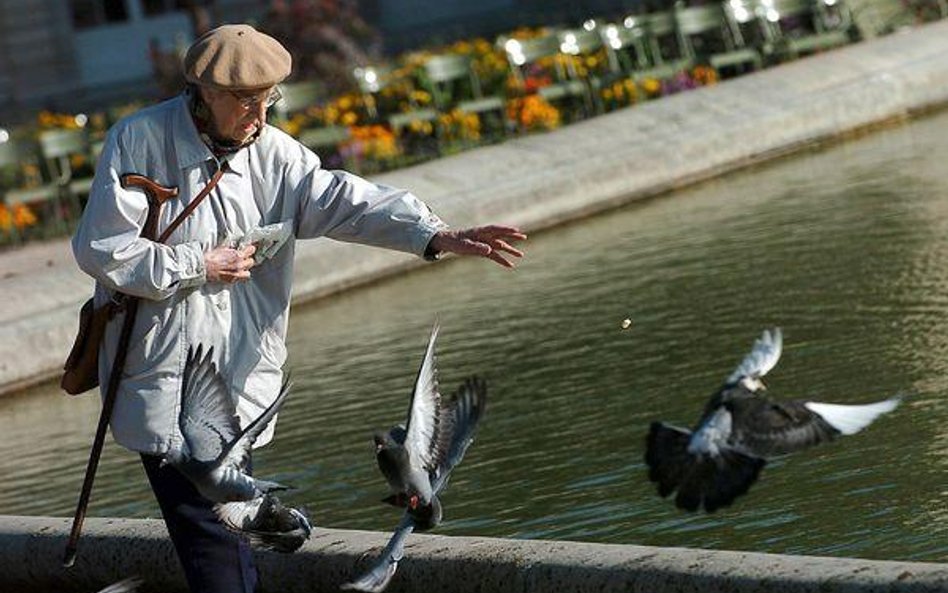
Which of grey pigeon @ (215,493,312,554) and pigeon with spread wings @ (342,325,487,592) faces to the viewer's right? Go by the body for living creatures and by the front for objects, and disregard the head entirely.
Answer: the grey pigeon

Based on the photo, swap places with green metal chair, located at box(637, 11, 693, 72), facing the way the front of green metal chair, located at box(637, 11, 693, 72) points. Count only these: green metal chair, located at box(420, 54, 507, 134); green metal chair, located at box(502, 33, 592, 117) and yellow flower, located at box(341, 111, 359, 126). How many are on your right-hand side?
3

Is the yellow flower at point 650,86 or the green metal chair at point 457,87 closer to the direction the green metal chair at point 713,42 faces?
the yellow flower

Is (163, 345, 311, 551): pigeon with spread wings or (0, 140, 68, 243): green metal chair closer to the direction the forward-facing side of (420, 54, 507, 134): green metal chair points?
the pigeon with spread wings

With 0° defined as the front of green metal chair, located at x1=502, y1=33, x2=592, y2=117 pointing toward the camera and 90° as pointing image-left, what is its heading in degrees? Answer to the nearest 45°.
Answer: approximately 315°

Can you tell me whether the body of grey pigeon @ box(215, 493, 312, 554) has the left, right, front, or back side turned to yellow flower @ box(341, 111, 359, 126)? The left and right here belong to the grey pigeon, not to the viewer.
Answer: left

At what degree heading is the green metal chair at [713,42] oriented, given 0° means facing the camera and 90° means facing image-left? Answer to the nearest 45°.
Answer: approximately 315°

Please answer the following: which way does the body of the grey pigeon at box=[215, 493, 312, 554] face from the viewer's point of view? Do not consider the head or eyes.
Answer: to the viewer's right

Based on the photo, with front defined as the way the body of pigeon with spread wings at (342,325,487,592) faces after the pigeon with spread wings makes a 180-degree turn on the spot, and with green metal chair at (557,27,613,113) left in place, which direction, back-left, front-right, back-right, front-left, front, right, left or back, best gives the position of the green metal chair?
front-left

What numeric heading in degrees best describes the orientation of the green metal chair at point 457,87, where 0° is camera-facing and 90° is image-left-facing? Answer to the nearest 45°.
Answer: approximately 315°

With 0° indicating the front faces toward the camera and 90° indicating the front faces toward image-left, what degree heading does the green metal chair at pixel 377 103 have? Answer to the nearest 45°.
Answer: approximately 315°

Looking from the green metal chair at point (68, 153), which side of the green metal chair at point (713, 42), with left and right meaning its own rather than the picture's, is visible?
right

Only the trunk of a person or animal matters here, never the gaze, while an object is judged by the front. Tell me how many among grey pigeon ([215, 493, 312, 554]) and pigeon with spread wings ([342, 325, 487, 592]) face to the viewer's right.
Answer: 1
